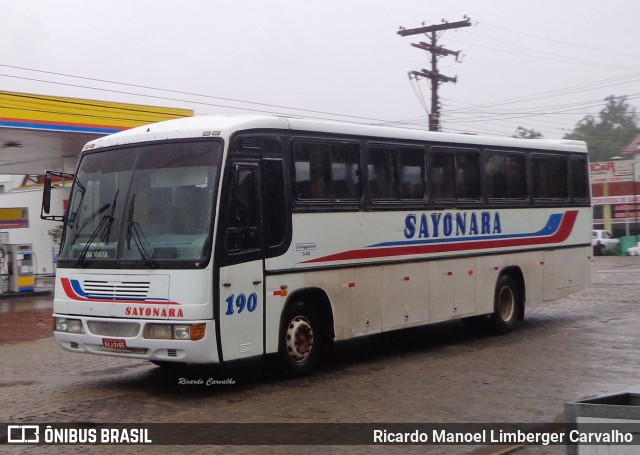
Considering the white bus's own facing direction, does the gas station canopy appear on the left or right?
on its right

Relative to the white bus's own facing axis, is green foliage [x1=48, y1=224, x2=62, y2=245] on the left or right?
on its right

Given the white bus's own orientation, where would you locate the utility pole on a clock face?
The utility pole is roughly at 5 o'clock from the white bus.

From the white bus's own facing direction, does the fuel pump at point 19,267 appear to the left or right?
on its right

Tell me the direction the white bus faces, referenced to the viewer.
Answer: facing the viewer and to the left of the viewer
